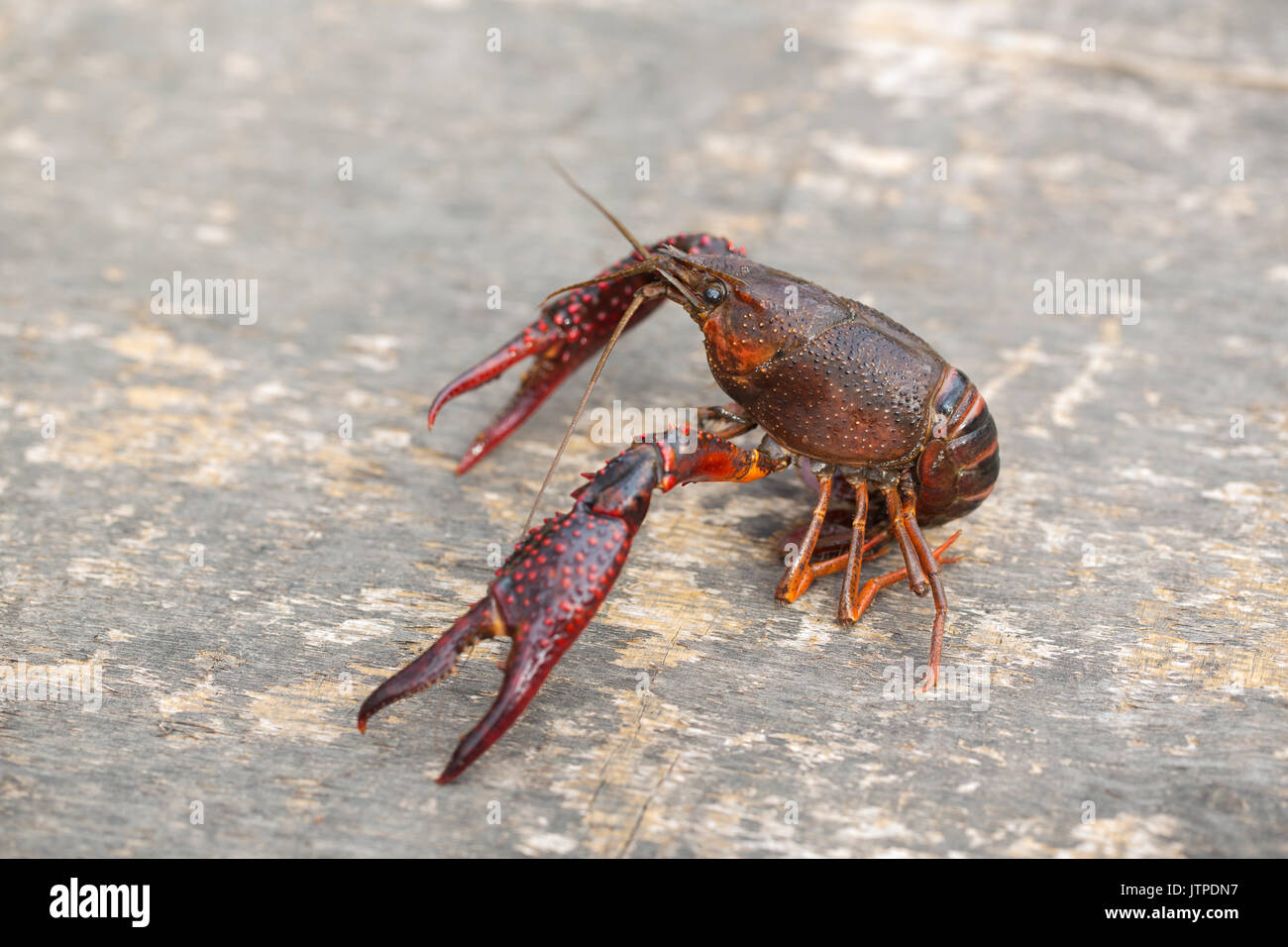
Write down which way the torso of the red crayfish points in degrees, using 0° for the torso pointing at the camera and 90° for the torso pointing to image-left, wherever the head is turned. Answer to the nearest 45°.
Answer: approximately 90°
